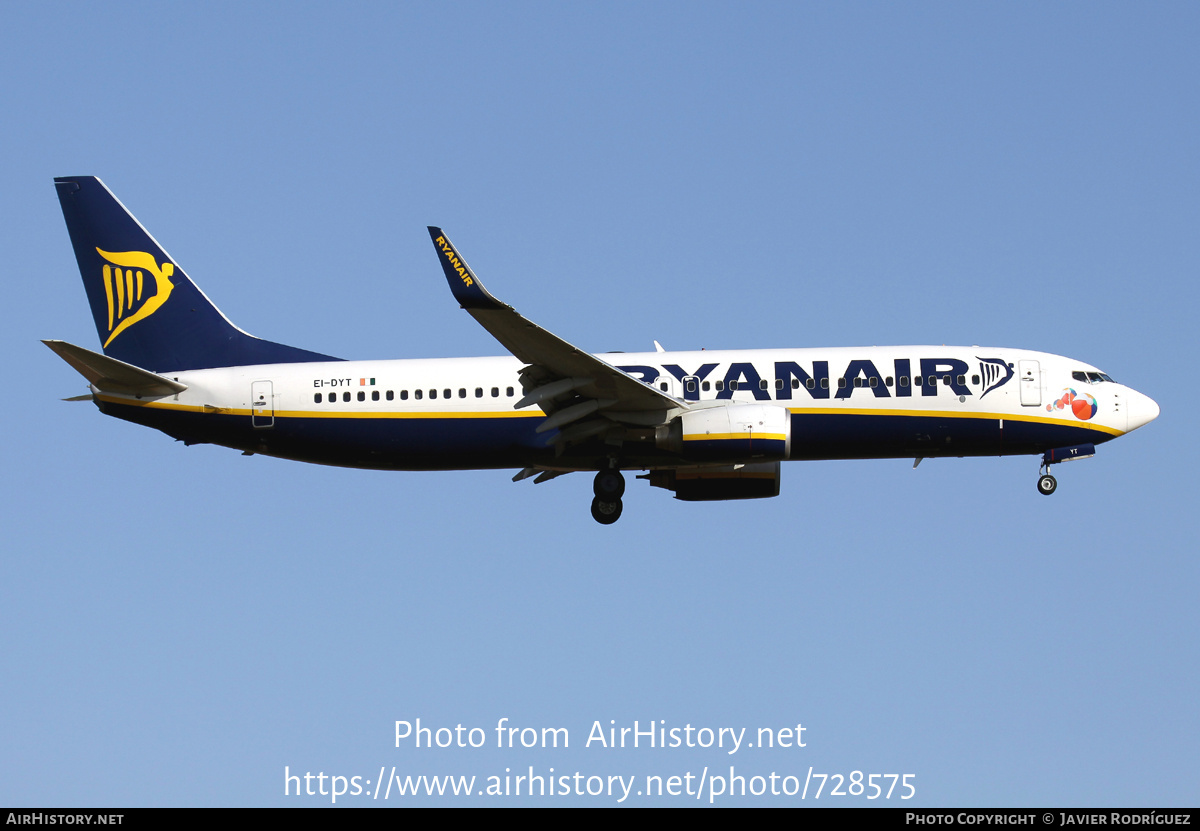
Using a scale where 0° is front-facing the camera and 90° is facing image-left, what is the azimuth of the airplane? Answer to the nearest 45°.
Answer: approximately 270°
